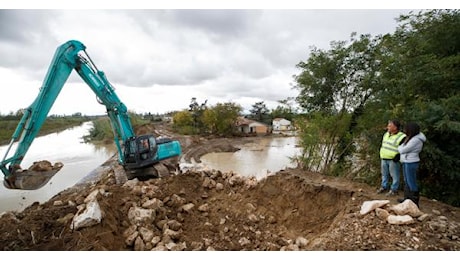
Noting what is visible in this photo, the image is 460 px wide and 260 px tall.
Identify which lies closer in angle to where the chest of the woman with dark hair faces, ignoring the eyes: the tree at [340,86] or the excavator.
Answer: the excavator

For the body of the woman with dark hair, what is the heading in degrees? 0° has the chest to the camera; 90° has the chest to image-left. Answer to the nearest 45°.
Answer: approximately 90°
